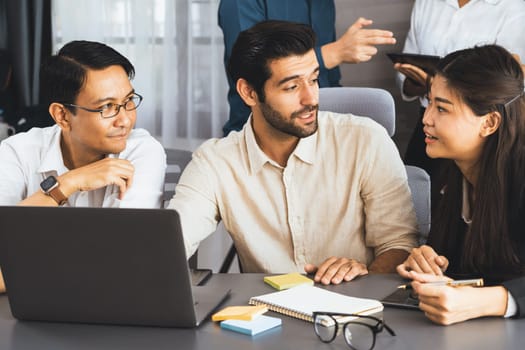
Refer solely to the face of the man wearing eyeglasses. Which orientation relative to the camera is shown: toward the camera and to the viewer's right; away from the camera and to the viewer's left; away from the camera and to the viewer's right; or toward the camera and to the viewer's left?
toward the camera and to the viewer's right

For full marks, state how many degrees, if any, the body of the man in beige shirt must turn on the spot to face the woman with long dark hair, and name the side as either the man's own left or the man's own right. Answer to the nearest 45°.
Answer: approximately 45° to the man's own left

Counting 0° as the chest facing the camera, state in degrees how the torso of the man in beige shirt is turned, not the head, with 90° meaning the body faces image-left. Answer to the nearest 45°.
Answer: approximately 0°

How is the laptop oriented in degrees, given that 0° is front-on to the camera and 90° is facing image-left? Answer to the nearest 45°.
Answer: approximately 225°

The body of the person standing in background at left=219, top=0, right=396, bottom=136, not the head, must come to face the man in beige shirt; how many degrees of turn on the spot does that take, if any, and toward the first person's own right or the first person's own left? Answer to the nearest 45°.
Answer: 0° — they already face them

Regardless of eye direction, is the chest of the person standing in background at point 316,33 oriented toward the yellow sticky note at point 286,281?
yes

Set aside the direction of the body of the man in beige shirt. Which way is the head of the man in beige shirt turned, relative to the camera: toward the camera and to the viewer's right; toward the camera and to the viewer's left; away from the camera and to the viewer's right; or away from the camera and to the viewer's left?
toward the camera and to the viewer's right

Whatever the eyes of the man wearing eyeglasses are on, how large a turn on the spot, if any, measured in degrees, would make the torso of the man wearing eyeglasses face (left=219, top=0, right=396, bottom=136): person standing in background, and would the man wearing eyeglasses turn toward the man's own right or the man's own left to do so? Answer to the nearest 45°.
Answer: approximately 90° to the man's own left
